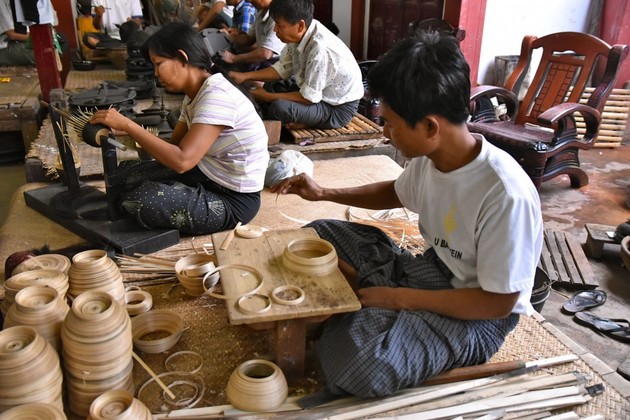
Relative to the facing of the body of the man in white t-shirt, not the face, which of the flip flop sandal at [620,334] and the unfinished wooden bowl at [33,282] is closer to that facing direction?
the unfinished wooden bowl

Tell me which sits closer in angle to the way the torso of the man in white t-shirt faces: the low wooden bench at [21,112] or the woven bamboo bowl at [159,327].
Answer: the woven bamboo bowl

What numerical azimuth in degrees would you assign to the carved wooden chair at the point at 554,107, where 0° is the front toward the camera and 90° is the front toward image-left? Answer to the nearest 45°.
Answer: approximately 45°

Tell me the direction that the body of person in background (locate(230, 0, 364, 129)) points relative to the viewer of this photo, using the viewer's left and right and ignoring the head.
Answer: facing to the left of the viewer

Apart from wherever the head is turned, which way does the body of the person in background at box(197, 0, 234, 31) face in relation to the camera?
to the viewer's left

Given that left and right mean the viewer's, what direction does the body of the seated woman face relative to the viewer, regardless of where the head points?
facing to the left of the viewer

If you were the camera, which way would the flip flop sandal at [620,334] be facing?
facing to the left of the viewer

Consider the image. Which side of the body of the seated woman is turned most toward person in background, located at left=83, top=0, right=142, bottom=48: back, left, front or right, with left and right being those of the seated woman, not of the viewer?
right

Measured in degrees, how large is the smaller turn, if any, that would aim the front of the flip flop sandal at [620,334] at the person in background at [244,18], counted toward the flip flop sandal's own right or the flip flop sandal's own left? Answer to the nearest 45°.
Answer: approximately 45° to the flip flop sandal's own right

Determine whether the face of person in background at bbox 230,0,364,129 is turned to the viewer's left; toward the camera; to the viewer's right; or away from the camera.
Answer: to the viewer's left

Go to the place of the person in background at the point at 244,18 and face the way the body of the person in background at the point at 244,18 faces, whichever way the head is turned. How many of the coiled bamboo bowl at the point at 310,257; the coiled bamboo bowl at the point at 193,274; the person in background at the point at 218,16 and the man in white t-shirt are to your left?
3
